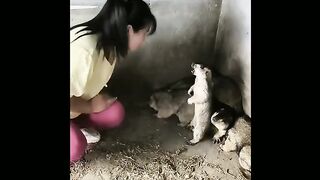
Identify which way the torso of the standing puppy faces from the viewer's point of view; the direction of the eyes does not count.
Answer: to the viewer's left

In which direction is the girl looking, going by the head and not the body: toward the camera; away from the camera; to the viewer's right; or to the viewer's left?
to the viewer's right
